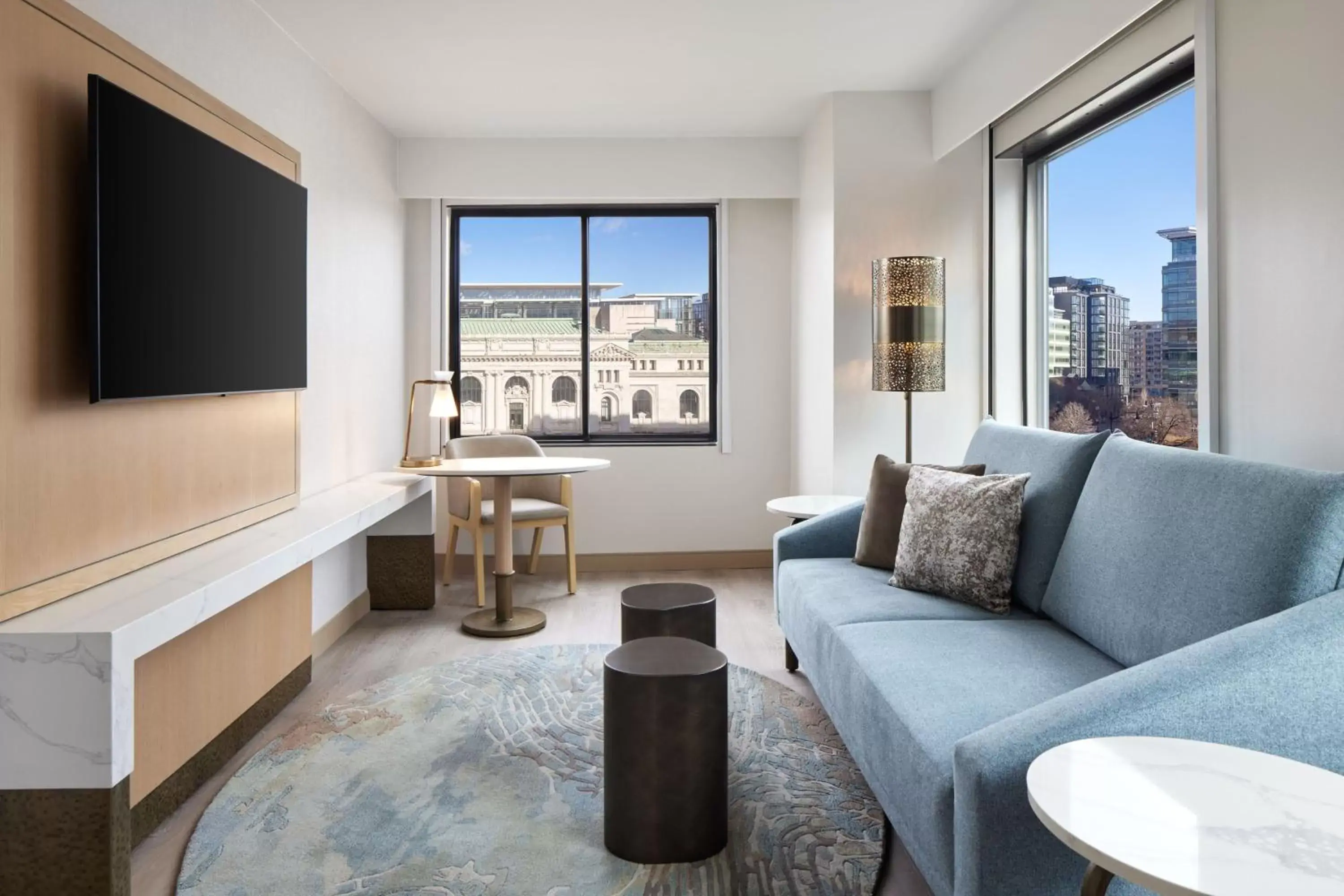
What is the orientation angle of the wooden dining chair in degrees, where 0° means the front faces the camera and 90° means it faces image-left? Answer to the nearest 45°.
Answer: approximately 315°

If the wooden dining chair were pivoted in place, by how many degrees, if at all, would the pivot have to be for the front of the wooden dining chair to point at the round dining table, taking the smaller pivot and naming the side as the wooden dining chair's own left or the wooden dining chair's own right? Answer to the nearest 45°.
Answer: approximately 45° to the wooden dining chair's own right

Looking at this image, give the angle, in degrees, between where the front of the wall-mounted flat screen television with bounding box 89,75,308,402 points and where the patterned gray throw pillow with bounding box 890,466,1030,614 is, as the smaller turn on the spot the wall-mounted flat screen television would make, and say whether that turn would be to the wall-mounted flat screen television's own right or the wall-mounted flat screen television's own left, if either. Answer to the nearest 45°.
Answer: approximately 45° to the wall-mounted flat screen television's own left

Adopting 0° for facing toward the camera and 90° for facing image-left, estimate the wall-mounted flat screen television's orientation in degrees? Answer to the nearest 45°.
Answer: approximately 315°

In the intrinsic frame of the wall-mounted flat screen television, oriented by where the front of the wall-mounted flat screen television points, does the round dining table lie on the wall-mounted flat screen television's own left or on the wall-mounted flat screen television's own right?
on the wall-mounted flat screen television's own left

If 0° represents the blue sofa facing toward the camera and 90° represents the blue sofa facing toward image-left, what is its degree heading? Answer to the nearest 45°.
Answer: approximately 45°

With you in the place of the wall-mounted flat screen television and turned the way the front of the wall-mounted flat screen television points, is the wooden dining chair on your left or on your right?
on your left
